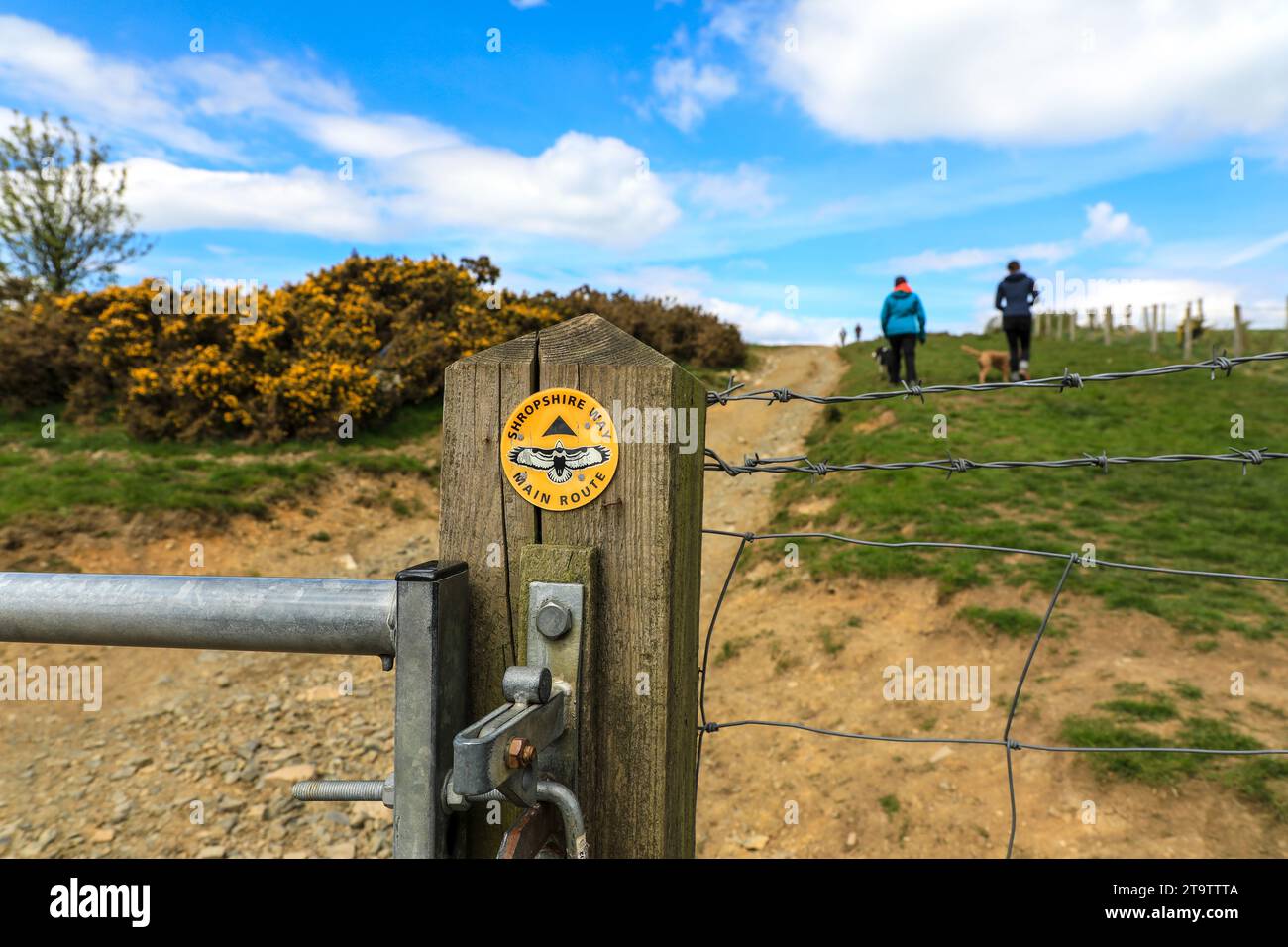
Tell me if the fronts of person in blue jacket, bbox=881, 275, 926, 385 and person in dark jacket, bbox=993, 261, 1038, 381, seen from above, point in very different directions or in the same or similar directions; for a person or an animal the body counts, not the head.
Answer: same or similar directions

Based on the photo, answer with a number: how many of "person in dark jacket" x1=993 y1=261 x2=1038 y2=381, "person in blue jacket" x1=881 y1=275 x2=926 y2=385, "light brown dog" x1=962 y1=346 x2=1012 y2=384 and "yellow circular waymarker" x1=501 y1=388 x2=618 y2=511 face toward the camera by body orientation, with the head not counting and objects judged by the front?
1

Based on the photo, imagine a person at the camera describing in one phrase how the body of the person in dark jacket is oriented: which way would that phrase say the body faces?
away from the camera

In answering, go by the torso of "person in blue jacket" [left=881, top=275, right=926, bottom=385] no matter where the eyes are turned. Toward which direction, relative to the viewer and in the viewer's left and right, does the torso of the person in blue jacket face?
facing away from the viewer

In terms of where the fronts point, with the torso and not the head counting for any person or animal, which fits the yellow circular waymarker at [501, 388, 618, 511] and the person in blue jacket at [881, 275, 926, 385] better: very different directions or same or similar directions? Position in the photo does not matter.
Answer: very different directions

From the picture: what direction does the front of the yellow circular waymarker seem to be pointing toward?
toward the camera
